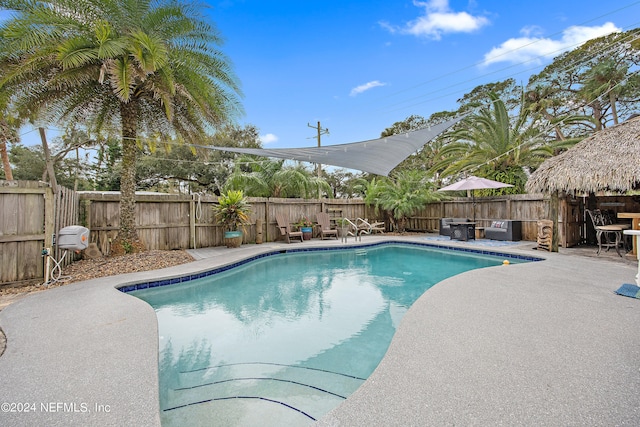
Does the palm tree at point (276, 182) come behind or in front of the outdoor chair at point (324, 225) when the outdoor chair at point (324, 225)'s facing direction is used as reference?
behind

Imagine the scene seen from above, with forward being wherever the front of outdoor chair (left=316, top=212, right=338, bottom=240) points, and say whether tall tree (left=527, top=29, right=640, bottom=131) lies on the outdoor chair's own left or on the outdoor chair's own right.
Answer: on the outdoor chair's own left

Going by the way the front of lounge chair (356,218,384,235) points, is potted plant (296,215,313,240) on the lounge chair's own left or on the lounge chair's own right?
on the lounge chair's own right

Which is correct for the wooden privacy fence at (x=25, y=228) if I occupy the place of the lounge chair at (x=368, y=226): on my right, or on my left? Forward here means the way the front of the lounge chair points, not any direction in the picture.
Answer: on my right

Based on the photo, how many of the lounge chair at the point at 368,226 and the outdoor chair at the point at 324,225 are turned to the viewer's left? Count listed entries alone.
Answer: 0

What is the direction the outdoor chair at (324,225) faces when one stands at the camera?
facing the viewer and to the right of the viewer

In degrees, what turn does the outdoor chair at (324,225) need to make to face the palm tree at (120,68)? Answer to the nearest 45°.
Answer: approximately 90° to its right

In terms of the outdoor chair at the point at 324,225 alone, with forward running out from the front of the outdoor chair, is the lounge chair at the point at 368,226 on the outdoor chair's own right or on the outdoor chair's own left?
on the outdoor chair's own left

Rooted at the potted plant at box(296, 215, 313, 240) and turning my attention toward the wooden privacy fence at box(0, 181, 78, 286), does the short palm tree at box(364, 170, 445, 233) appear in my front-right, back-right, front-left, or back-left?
back-left
